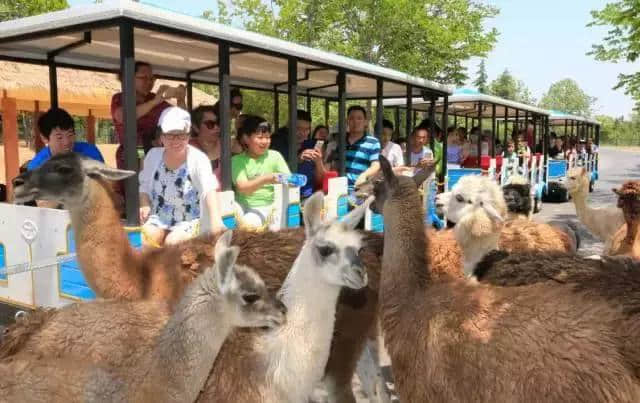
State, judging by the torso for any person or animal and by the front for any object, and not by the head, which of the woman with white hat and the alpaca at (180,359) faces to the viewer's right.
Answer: the alpaca

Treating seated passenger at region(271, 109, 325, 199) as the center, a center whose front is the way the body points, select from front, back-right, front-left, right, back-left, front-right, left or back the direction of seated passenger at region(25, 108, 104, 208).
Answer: right

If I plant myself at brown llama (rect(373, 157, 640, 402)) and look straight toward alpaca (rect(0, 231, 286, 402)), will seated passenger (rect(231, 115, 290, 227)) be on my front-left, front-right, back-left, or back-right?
front-right

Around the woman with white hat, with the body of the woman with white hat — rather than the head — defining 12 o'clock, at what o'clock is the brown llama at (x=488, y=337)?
The brown llama is roughly at 11 o'clock from the woman with white hat.

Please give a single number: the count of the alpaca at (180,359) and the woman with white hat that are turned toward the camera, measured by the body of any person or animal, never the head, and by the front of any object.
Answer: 1

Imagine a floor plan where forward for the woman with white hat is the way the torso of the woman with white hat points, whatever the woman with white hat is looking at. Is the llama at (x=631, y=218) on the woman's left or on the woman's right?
on the woman's left

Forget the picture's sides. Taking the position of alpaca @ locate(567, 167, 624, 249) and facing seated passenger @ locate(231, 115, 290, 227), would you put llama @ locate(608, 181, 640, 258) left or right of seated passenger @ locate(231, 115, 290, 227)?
left

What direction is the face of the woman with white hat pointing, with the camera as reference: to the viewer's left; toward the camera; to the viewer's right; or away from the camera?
toward the camera

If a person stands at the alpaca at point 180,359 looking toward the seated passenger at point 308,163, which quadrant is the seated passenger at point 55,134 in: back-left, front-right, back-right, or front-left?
front-left

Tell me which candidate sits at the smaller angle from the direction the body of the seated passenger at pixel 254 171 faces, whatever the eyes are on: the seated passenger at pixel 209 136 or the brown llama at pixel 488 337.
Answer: the brown llama

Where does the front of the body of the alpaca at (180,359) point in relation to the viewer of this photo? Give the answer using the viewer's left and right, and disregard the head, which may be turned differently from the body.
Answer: facing to the right of the viewer

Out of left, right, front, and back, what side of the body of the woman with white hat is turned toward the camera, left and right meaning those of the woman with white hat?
front

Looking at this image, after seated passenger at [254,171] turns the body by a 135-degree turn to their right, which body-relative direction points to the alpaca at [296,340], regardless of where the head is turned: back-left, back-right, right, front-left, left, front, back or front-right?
left
